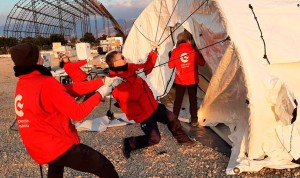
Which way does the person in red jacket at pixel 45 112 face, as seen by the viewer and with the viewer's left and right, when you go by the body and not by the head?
facing away from the viewer and to the right of the viewer

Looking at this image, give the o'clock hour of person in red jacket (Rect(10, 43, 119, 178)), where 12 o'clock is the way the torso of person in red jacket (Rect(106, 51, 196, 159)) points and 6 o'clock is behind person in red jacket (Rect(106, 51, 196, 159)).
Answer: person in red jacket (Rect(10, 43, 119, 178)) is roughly at 2 o'clock from person in red jacket (Rect(106, 51, 196, 159)).

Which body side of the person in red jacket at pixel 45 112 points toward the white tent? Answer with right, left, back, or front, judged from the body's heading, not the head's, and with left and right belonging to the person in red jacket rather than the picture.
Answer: front

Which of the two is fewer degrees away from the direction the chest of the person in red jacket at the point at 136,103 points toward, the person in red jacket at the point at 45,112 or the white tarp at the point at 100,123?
the person in red jacket

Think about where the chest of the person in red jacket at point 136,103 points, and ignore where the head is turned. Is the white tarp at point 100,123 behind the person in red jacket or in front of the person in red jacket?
behind

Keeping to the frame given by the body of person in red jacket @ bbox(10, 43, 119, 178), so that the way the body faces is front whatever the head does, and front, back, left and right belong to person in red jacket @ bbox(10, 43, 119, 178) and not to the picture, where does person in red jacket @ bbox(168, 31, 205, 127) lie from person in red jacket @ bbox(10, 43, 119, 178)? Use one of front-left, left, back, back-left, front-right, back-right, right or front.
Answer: front

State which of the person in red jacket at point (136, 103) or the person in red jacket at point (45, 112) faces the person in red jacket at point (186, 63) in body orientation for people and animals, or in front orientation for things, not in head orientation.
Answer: the person in red jacket at point (45, 112)

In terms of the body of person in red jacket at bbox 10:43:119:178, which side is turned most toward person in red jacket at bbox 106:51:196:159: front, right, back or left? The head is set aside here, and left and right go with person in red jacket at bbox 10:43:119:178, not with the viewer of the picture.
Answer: front

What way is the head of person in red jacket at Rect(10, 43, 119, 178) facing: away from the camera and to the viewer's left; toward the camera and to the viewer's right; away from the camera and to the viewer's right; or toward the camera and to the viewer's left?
away from the camera and to the viewer's right
